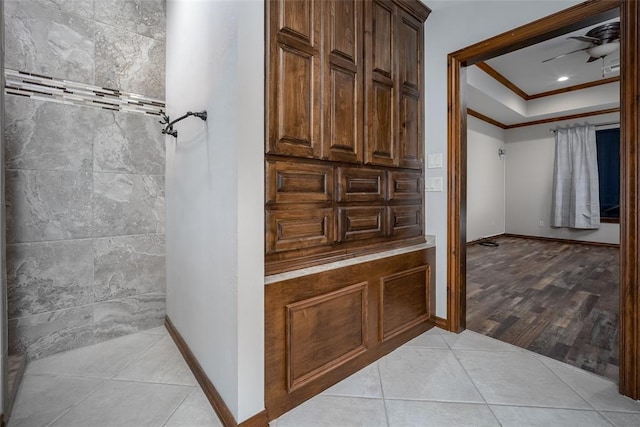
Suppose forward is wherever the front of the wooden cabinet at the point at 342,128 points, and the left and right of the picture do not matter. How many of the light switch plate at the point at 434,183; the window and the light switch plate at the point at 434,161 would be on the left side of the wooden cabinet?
3

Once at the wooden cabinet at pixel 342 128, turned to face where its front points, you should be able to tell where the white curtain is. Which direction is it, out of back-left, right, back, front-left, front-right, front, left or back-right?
left

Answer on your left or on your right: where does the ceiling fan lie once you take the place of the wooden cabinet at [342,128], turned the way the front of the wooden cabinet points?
on your left

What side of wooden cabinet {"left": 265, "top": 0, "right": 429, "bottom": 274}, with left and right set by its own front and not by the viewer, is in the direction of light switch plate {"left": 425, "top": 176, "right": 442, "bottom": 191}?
left

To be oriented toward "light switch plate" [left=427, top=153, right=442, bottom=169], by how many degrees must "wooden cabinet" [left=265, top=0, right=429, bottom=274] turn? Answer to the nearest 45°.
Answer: approximately 90° to its left

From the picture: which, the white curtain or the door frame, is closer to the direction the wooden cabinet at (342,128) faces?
the door frame

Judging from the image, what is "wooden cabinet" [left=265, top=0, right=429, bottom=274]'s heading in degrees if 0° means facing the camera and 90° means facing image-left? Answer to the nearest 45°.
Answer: approximately 315°

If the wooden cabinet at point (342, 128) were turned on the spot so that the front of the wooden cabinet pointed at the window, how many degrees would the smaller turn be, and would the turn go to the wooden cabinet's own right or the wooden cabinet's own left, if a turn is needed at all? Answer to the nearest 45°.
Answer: approximately 90° to the wooden cabinet's own left
